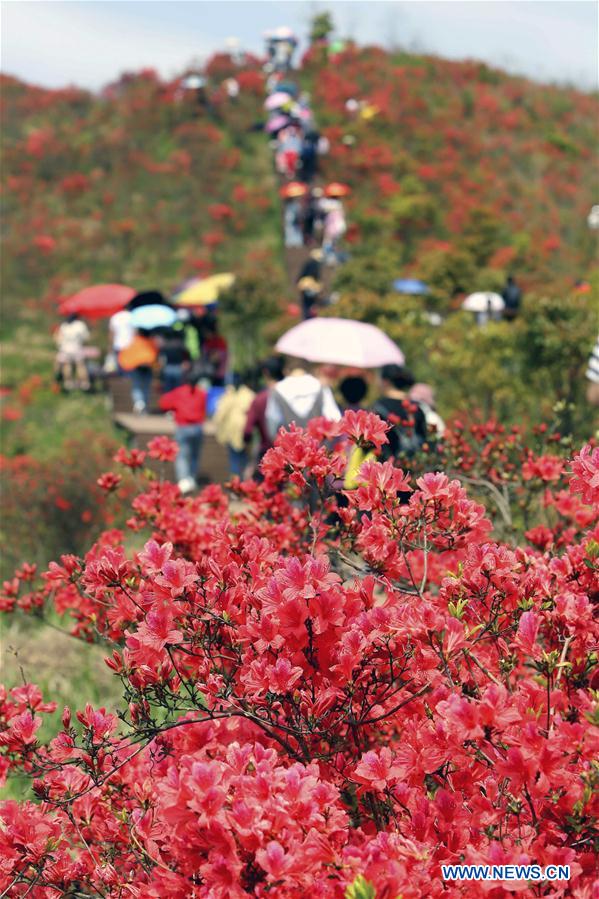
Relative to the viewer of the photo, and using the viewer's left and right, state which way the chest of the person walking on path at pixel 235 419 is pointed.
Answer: facing away from the viewer

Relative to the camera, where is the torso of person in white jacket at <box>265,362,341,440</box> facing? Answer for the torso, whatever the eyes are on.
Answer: away from the camera

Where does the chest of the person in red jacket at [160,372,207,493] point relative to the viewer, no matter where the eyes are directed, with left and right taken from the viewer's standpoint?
facing away from the viewer

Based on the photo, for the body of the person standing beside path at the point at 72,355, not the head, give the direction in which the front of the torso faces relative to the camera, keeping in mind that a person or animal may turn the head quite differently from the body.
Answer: away from the camera

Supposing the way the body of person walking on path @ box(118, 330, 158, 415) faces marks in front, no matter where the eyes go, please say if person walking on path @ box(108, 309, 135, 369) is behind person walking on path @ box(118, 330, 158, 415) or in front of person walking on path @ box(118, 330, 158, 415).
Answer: in front

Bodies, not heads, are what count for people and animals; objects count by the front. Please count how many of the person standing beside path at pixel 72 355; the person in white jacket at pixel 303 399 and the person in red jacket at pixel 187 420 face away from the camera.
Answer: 3

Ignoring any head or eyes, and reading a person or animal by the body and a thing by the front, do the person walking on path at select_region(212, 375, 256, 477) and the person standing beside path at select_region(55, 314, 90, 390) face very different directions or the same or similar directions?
same or similar directions

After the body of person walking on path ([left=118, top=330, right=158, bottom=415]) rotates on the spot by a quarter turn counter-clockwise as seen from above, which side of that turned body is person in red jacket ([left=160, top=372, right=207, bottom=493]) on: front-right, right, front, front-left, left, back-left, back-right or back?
left

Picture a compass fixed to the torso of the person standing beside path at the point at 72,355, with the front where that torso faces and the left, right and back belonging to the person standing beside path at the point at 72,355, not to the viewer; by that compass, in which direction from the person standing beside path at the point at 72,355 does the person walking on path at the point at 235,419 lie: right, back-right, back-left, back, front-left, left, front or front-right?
back

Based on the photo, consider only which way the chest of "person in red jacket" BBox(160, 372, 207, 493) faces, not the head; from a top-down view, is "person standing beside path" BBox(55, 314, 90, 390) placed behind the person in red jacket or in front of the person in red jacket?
in front

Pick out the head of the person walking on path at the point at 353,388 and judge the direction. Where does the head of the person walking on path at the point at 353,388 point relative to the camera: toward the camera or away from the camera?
away from the camera

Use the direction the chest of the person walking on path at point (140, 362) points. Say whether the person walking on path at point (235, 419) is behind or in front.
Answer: behind

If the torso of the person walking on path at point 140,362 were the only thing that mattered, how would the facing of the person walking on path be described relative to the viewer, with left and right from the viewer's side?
facing away from the viewer
